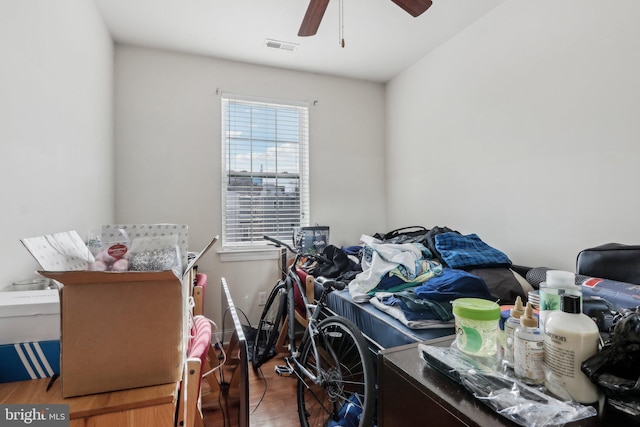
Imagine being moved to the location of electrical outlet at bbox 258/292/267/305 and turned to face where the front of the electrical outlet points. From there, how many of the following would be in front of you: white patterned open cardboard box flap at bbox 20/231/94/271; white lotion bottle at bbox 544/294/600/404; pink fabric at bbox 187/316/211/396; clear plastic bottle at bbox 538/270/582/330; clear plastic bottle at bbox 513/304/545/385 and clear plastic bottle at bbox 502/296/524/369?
6

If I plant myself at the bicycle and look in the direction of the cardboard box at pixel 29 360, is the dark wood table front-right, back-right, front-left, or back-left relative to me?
front-left

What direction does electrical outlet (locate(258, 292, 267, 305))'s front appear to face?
toward the camera

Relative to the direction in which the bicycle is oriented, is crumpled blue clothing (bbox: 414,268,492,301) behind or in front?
behind

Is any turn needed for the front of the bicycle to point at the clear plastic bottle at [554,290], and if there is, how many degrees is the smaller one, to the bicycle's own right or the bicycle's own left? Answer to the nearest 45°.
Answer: approximately 180°

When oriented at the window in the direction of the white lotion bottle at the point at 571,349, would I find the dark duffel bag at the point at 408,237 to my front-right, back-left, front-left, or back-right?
front-left

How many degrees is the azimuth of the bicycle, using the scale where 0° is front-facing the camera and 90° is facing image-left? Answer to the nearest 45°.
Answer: approximately 135°

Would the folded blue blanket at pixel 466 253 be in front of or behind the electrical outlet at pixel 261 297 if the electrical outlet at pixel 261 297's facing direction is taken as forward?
in front

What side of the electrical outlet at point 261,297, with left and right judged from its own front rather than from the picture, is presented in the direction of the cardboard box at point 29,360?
front

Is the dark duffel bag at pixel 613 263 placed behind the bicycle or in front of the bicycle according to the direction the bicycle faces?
behind

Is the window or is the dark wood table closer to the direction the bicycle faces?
the window

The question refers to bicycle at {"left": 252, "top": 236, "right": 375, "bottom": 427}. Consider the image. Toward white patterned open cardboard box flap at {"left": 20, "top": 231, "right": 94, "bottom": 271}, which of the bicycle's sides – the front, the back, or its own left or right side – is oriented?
left
